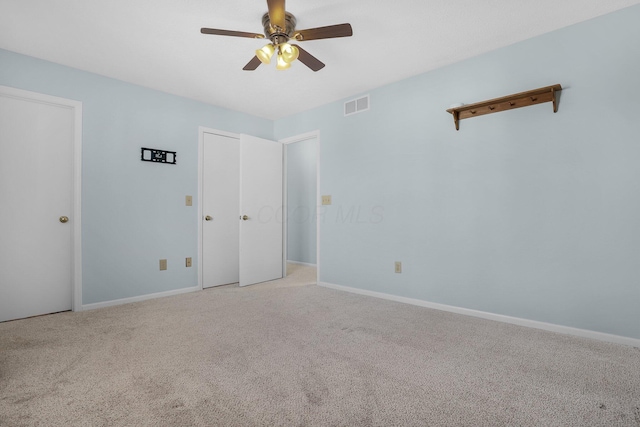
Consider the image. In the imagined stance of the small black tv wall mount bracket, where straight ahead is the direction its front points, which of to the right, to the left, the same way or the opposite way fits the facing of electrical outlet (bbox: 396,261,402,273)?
to the right

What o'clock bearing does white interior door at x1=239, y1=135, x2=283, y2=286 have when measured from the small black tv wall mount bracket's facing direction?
The white interior door is roughly at 9 o'clock from the small black tv wall mount bracket.

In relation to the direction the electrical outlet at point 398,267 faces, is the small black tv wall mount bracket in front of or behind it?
in front

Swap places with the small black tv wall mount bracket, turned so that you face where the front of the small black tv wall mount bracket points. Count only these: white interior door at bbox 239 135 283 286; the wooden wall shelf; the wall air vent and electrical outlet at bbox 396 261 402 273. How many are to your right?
0

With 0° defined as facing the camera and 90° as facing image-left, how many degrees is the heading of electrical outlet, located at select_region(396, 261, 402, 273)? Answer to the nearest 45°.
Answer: approximately 45°

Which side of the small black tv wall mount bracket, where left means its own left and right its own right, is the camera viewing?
front

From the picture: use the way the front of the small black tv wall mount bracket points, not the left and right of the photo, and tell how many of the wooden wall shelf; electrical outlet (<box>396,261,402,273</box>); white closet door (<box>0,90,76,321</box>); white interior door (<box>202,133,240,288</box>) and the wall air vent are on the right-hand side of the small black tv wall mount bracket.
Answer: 1

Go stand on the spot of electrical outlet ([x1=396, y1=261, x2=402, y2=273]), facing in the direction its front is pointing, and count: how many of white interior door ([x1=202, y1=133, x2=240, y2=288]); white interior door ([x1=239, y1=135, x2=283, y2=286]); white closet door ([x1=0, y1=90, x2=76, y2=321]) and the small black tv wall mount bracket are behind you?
0

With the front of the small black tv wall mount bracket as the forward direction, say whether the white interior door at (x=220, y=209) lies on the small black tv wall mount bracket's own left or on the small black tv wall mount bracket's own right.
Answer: on the small black tv wall mount bracket's own left

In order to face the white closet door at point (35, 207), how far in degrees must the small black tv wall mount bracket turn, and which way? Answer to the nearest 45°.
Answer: approximately 90° to its right

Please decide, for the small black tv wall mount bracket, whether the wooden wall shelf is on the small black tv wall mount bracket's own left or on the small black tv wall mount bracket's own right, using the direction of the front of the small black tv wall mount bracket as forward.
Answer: on the small black tv wall mount bracket's own left

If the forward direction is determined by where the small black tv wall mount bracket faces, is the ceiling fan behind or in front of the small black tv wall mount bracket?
in front

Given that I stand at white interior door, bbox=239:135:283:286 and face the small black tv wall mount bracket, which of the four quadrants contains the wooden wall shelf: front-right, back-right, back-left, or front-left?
back-left

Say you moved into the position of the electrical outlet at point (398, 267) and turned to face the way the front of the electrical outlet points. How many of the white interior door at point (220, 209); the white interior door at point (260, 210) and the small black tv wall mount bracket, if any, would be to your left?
0
